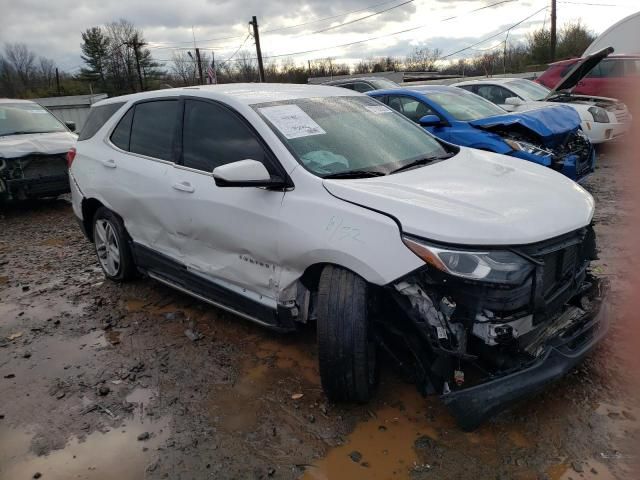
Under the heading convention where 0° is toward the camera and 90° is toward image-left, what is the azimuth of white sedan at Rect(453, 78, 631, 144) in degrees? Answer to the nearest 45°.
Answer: approximately 315°

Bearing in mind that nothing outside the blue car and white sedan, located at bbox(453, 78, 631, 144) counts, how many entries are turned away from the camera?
0

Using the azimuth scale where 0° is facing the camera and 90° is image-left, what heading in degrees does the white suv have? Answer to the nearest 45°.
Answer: approximately 315°

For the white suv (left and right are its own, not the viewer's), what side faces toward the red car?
left

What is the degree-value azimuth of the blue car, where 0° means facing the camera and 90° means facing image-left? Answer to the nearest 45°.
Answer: approximately 315°

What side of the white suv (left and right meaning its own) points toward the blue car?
left

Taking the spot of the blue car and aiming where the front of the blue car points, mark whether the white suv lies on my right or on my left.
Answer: on my right

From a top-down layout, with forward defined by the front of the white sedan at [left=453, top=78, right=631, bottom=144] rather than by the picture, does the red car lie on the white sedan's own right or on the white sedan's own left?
on the white sedan's own left

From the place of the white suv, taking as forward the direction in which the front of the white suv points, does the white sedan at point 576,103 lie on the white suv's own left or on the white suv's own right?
on the white suv's own left
